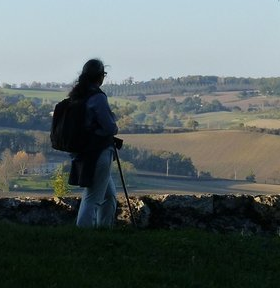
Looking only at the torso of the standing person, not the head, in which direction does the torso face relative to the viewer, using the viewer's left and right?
facing to the right of the viewer
